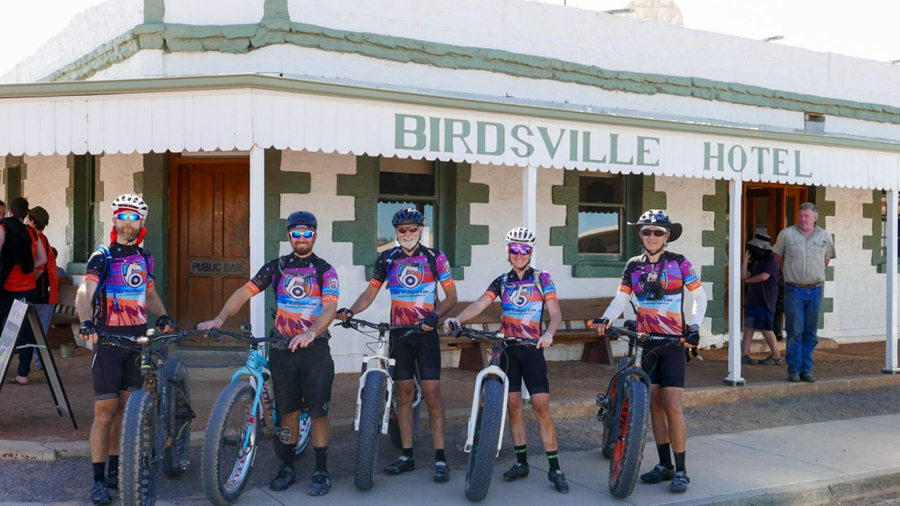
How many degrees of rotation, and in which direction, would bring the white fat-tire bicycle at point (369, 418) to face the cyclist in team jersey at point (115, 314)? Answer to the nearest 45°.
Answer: approximately 90° to its right

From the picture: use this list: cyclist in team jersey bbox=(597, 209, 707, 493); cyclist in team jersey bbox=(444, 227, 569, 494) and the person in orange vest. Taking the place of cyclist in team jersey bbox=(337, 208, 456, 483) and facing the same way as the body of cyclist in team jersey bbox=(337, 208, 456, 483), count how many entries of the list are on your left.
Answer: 2

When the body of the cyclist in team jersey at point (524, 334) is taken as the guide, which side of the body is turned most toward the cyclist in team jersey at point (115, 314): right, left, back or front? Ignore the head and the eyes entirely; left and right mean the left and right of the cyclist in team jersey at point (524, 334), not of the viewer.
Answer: right

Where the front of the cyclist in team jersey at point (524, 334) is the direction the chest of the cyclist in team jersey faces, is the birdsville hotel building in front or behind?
behind

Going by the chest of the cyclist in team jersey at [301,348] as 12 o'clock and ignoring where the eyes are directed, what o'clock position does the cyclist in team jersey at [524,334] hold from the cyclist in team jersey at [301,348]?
the cyclist in team jersey at [524,334] is roughly at 9 o'clock from the cyclist in team jersey at [301,348].
